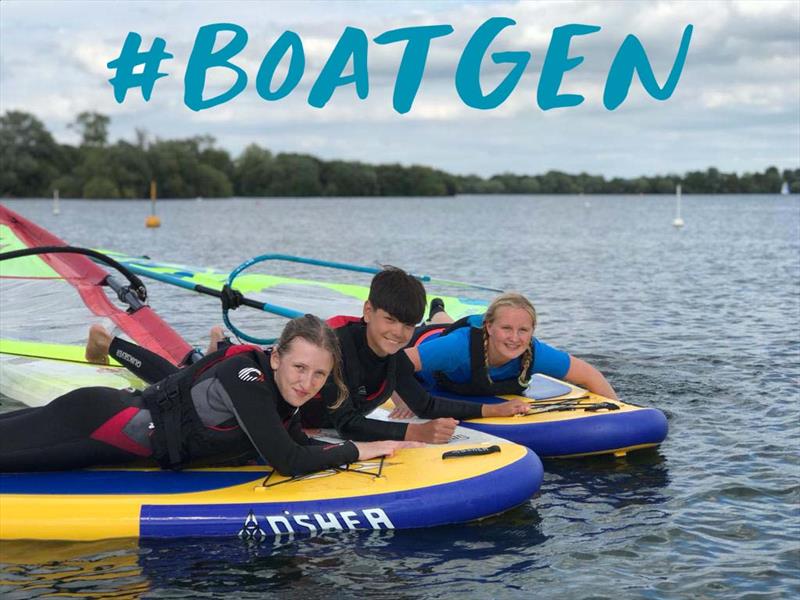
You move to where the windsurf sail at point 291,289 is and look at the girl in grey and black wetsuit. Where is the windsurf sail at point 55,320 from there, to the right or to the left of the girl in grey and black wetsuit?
right

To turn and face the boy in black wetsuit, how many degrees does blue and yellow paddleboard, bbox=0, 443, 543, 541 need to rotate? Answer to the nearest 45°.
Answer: approximately 45° to its left

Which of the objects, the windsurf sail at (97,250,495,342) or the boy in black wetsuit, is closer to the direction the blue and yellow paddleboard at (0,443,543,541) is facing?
the boy in black wetsuit

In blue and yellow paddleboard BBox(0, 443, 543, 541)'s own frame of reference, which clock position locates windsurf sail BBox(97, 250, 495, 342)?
The windsurf sail is roughly at 9 o'clock from the blue and yellow paddleboard.

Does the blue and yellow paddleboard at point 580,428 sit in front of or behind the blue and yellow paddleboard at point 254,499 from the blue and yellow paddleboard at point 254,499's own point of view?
in front

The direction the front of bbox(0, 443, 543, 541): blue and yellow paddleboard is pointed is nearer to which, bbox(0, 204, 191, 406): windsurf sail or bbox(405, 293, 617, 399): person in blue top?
the person in blue top

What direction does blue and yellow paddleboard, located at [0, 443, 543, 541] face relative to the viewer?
to the viewer's right

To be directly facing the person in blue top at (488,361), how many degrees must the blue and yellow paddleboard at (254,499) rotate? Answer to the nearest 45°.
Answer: approximately 45° to its left
